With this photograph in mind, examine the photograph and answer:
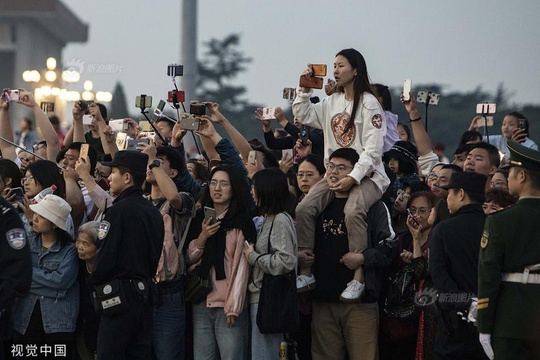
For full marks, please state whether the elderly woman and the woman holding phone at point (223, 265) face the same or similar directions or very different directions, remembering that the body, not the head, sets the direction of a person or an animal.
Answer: same or similar directions

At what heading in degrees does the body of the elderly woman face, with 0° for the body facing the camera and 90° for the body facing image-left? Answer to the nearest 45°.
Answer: approximately 45°

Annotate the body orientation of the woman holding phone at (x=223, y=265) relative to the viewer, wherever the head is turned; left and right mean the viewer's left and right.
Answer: facing the viewer and to the left of the viewer

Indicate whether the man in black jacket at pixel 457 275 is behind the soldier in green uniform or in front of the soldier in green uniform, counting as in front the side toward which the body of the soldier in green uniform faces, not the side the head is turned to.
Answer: in front

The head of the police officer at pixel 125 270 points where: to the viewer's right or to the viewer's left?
to the viewer's left

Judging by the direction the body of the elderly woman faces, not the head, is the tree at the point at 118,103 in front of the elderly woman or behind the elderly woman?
behind
